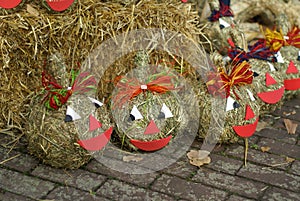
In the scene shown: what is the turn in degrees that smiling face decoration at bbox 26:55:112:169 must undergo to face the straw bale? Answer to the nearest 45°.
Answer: approximately 135° to its left

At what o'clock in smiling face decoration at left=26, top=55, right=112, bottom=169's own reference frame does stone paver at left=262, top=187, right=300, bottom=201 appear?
The stone paver is roughly at 11 o'clock from the smiling face decoration.

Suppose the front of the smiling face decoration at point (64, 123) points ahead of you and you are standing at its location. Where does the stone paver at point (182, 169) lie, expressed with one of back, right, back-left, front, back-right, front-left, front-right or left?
front-left

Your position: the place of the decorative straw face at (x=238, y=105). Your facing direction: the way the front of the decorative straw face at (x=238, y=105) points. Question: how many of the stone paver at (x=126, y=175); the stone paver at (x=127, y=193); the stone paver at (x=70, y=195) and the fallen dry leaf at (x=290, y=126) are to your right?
3

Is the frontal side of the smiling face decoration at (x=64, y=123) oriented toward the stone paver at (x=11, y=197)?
no

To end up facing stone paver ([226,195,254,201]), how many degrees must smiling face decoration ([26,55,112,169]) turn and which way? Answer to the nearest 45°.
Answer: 0° — it already faces it

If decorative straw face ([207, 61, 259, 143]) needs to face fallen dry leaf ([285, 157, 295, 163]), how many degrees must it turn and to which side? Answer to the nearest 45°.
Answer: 0° — it already faces it

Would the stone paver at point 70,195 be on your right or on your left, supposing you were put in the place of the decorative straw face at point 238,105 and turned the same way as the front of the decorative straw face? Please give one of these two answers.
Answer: on your right

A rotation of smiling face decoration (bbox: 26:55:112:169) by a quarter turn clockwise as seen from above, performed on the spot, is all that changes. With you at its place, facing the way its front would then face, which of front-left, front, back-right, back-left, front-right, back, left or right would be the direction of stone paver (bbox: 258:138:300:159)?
back-left

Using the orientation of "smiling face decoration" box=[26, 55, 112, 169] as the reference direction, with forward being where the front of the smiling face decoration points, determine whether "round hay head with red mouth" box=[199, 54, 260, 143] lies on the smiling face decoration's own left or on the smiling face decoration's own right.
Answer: on the smiling face decoration's own left

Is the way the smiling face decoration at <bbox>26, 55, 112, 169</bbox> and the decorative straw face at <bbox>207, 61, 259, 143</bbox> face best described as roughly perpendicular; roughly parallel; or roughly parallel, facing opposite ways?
roughly parallel

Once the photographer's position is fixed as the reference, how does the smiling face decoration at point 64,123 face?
facing the viewer and to the right of the viewer

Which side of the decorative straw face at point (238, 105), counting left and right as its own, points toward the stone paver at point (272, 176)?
front

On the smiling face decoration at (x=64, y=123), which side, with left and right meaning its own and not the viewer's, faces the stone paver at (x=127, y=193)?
front

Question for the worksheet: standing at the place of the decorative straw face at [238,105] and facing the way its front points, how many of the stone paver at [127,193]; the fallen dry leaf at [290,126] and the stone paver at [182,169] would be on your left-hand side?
1

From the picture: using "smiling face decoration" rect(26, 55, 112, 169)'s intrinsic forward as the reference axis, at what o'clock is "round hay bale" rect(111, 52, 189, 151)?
The round hay bale is roughly at 10 o'clock from the smiling face decoration.

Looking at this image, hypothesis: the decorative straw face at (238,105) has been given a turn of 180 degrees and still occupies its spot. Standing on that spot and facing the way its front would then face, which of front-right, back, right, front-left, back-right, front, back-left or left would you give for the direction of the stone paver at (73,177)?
left
